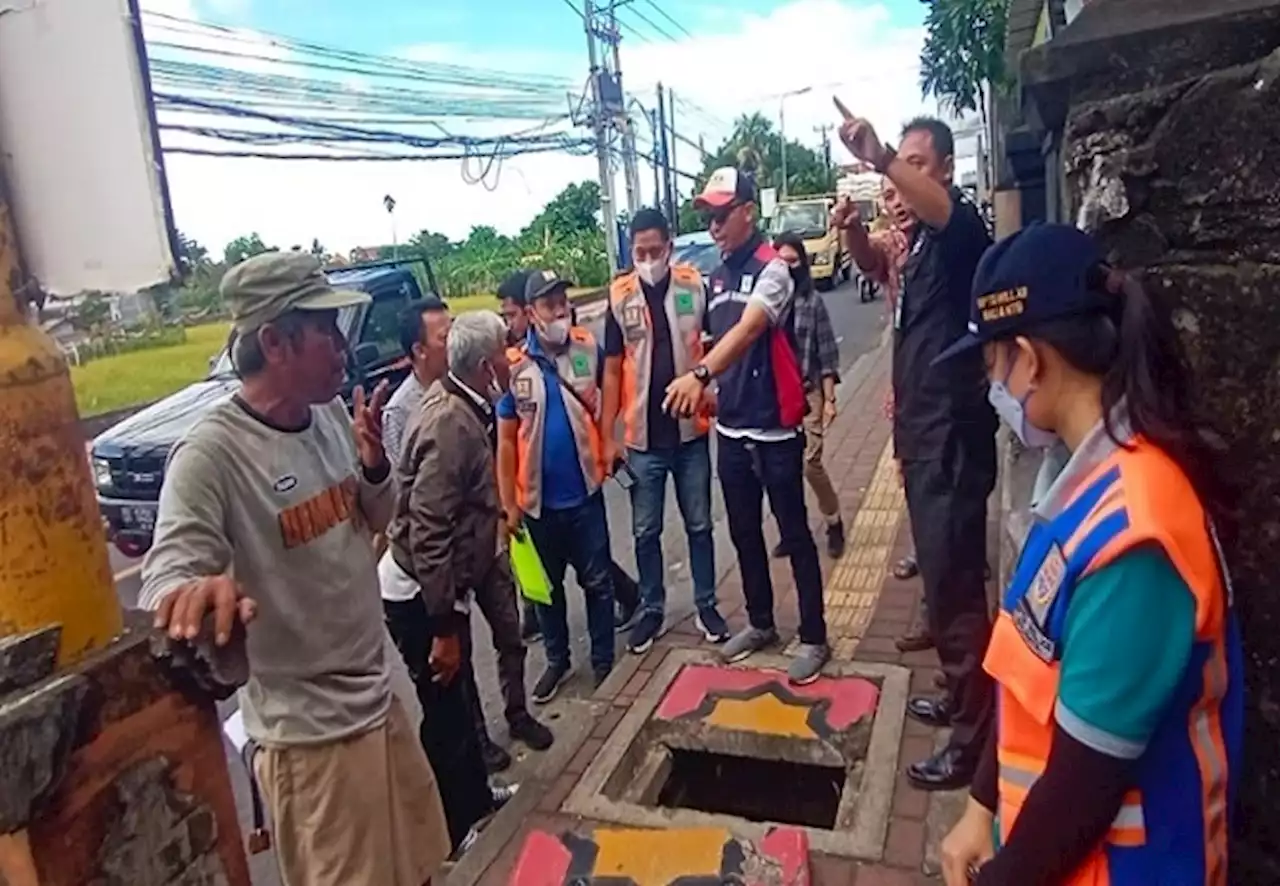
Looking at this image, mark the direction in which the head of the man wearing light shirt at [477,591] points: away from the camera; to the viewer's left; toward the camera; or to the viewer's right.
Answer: to the viewer's right

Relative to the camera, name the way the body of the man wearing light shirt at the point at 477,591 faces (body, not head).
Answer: to the viewer's right

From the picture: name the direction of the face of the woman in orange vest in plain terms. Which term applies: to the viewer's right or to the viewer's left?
to the viewer's left

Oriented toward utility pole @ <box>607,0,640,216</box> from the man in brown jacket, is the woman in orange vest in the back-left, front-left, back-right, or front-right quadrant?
back-right

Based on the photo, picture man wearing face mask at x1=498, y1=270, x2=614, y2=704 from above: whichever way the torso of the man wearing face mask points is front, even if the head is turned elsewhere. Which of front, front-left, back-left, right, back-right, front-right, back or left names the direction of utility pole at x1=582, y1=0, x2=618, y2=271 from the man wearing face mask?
back-left

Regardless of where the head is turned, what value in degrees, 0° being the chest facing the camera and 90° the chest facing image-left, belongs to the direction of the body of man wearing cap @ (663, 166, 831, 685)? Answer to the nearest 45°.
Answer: approximately 45°

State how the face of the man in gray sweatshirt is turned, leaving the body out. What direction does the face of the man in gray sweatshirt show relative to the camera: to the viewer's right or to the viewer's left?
to the viewer's right

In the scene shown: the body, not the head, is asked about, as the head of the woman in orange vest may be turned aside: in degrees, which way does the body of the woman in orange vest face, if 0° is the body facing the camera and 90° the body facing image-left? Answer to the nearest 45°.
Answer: approximately 90°

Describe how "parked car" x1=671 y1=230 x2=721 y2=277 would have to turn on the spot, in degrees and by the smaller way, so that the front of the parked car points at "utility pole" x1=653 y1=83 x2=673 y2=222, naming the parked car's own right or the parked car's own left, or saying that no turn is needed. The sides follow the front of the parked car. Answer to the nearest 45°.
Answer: approximately 180°
